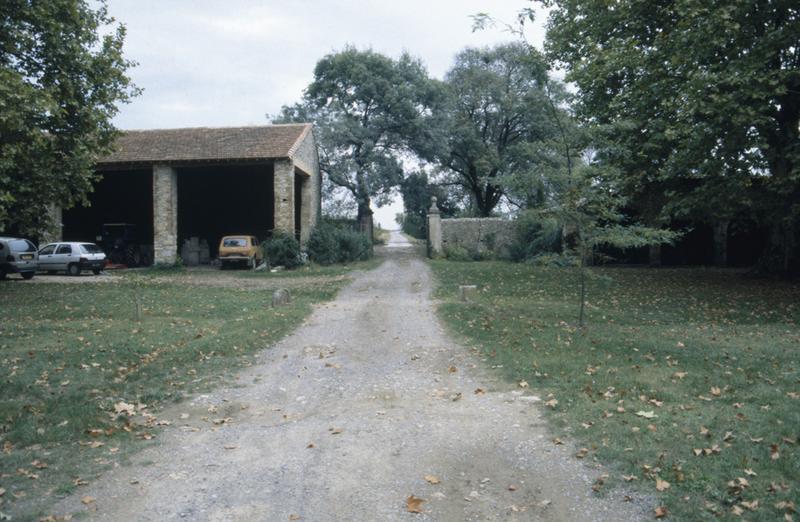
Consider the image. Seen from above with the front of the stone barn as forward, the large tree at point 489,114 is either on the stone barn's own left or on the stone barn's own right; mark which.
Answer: on the stone barn's own left

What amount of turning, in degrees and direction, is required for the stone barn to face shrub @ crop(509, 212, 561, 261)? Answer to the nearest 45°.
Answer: approximately 45° to its left

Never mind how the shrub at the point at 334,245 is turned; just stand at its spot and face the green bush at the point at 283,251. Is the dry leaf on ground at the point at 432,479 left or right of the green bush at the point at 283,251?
left

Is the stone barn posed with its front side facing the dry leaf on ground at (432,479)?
yes

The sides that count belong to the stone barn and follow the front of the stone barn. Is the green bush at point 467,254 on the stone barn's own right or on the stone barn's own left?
on the stone barn's own left

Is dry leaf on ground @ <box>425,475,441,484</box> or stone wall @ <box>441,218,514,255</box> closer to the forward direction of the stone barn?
the dry leaf on ground

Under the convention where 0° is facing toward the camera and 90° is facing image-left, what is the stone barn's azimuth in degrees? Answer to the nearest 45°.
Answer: approximately 0°
